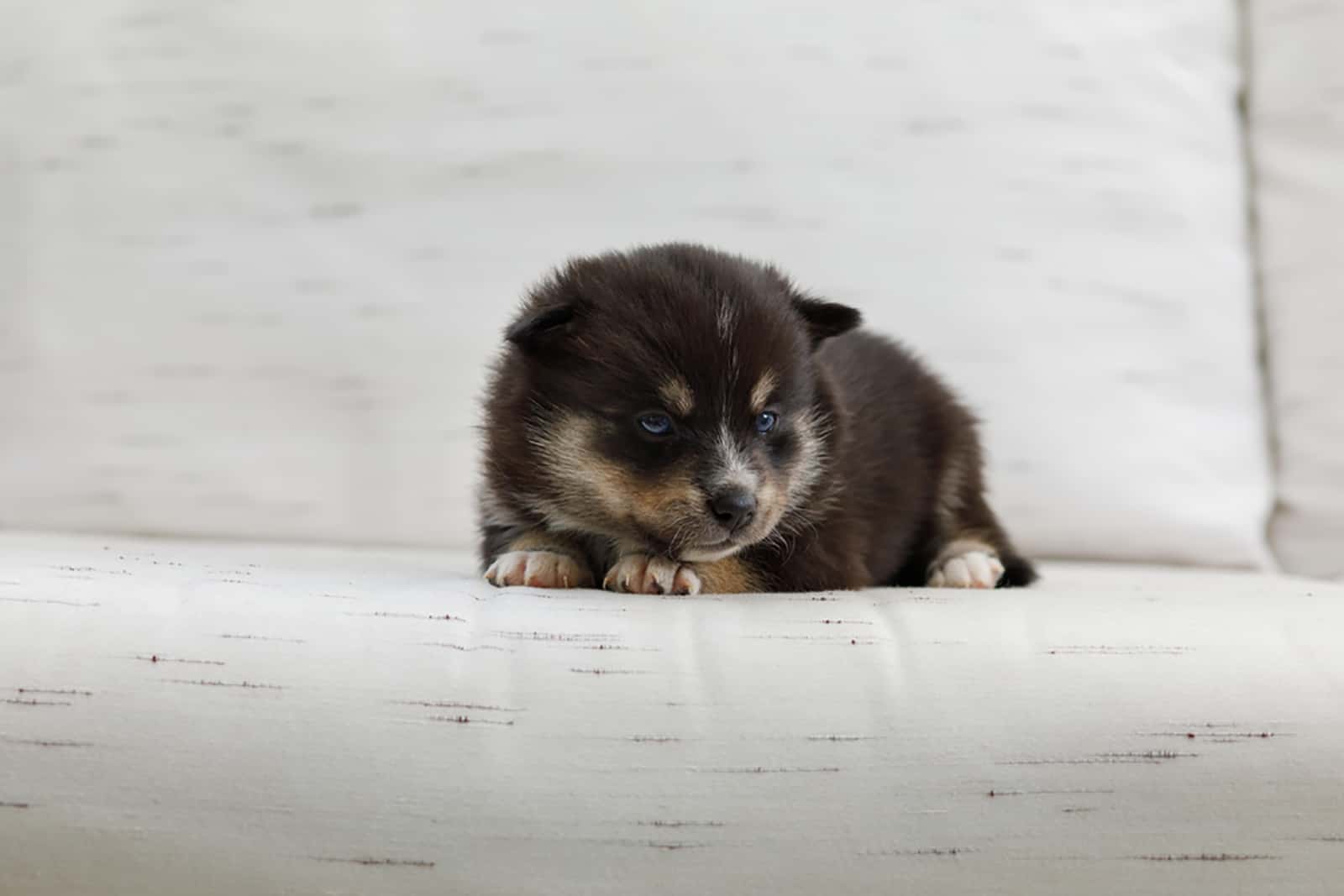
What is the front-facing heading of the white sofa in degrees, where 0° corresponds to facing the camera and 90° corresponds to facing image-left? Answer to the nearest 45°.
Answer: approximately 0°

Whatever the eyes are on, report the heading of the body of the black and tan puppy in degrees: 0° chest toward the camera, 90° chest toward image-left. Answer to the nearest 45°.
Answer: approximately 45°
